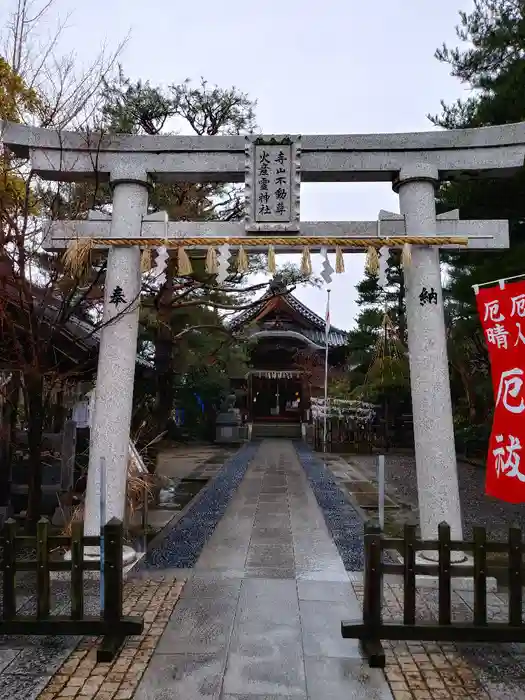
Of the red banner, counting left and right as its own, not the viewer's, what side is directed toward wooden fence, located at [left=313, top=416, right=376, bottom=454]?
back

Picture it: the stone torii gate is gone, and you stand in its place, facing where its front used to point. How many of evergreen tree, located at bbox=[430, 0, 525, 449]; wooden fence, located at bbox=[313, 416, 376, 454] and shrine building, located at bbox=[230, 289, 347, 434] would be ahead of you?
0

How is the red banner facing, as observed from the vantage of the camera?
facing the viewer

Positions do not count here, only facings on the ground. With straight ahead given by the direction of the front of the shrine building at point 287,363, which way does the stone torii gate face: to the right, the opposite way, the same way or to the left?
the same way

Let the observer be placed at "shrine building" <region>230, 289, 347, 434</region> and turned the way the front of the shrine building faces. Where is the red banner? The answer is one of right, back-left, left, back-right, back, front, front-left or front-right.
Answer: front

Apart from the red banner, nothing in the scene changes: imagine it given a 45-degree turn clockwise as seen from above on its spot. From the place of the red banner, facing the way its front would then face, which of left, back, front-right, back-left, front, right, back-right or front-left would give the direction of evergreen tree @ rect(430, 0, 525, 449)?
back-right

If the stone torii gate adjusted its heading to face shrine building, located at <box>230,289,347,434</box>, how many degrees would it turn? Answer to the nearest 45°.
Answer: approximately 180°

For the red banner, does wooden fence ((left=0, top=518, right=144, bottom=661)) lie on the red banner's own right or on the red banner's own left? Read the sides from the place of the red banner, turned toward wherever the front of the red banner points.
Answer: on the red banner's own right

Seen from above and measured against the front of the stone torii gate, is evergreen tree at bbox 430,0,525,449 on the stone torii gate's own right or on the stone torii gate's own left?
on the stone torii gate's own left

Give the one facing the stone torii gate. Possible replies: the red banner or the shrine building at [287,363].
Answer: the shrine building

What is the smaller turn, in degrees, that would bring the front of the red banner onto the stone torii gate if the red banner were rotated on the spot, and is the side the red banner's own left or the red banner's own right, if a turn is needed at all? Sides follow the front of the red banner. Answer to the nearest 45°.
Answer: approximately 90° to the red banner's own right

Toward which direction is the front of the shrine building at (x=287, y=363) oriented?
toward the camera

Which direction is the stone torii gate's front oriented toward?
toward the camera

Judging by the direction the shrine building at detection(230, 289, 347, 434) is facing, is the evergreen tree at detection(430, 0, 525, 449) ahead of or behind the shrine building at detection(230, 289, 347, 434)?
ahead

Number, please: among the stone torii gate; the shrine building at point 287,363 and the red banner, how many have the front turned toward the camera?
3

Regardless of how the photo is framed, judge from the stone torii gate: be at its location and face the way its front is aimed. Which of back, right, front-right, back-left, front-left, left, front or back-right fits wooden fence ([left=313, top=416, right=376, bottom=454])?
back

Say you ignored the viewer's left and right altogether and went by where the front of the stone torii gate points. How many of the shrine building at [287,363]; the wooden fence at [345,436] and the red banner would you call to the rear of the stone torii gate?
2
